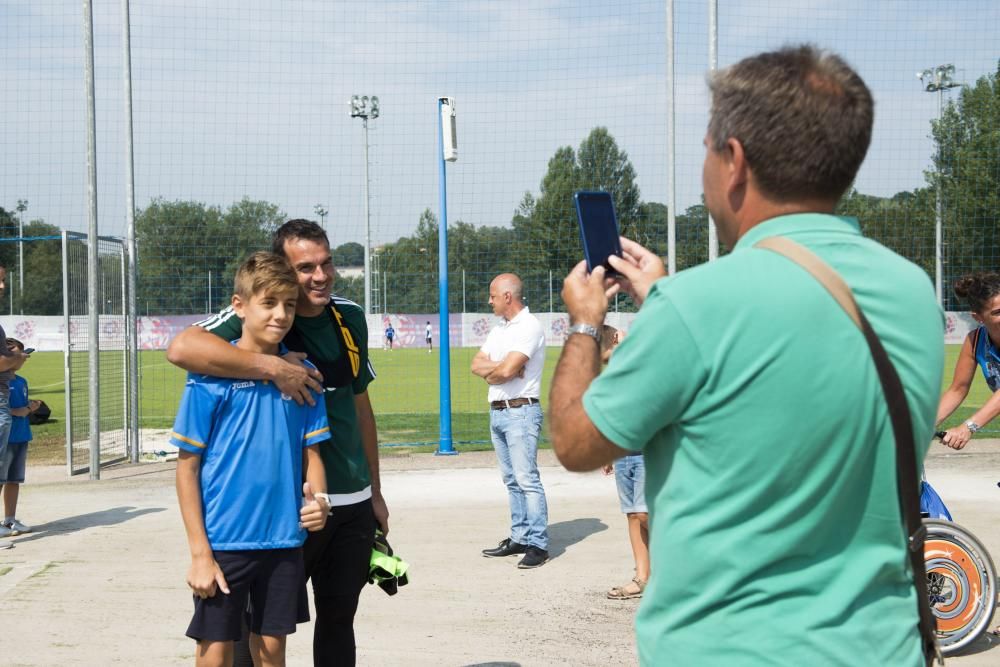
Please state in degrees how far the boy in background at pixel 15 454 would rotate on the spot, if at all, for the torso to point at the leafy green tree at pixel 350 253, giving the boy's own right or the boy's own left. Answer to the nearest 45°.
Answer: approximately 45° to the boy's own left

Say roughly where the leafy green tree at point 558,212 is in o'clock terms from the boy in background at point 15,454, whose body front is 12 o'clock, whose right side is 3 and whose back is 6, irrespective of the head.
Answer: The leafy green tree is roughly at 11 o'clock from the boy in background.

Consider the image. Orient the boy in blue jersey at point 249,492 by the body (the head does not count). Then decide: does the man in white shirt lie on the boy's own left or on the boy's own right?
on the boy's own left

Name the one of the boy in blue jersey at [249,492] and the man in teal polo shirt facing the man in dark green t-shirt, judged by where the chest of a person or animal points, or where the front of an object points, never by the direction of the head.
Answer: the man in teal polo shirt

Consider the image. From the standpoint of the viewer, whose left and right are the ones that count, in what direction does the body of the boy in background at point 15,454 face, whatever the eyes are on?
facing to the right of the viewer

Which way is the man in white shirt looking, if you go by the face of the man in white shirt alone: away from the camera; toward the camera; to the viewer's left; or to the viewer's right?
to the viewer's left

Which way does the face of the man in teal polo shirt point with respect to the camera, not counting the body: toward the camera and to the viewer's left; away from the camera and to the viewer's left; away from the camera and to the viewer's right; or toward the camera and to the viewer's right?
away from the camera and to the viewer's left

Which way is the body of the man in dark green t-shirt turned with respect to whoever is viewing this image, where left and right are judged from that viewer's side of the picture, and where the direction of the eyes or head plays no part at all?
facing the viewer

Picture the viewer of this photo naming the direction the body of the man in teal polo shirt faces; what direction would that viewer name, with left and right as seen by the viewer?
facing away from the viewer and to the left of the viewer

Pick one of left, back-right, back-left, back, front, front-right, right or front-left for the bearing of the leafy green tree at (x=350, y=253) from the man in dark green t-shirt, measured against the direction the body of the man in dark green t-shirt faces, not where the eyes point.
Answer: back

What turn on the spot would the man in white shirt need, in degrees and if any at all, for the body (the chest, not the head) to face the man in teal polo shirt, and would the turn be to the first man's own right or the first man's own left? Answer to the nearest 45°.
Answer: approximately 45° to the first man's own left

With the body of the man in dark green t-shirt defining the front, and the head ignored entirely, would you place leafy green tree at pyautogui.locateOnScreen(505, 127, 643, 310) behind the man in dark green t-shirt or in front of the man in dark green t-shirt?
behind

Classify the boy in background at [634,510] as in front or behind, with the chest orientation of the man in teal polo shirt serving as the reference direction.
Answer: in front

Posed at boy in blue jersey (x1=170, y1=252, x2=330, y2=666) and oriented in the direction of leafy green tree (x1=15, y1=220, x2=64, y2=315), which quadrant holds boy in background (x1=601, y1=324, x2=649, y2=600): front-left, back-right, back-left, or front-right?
front-right
